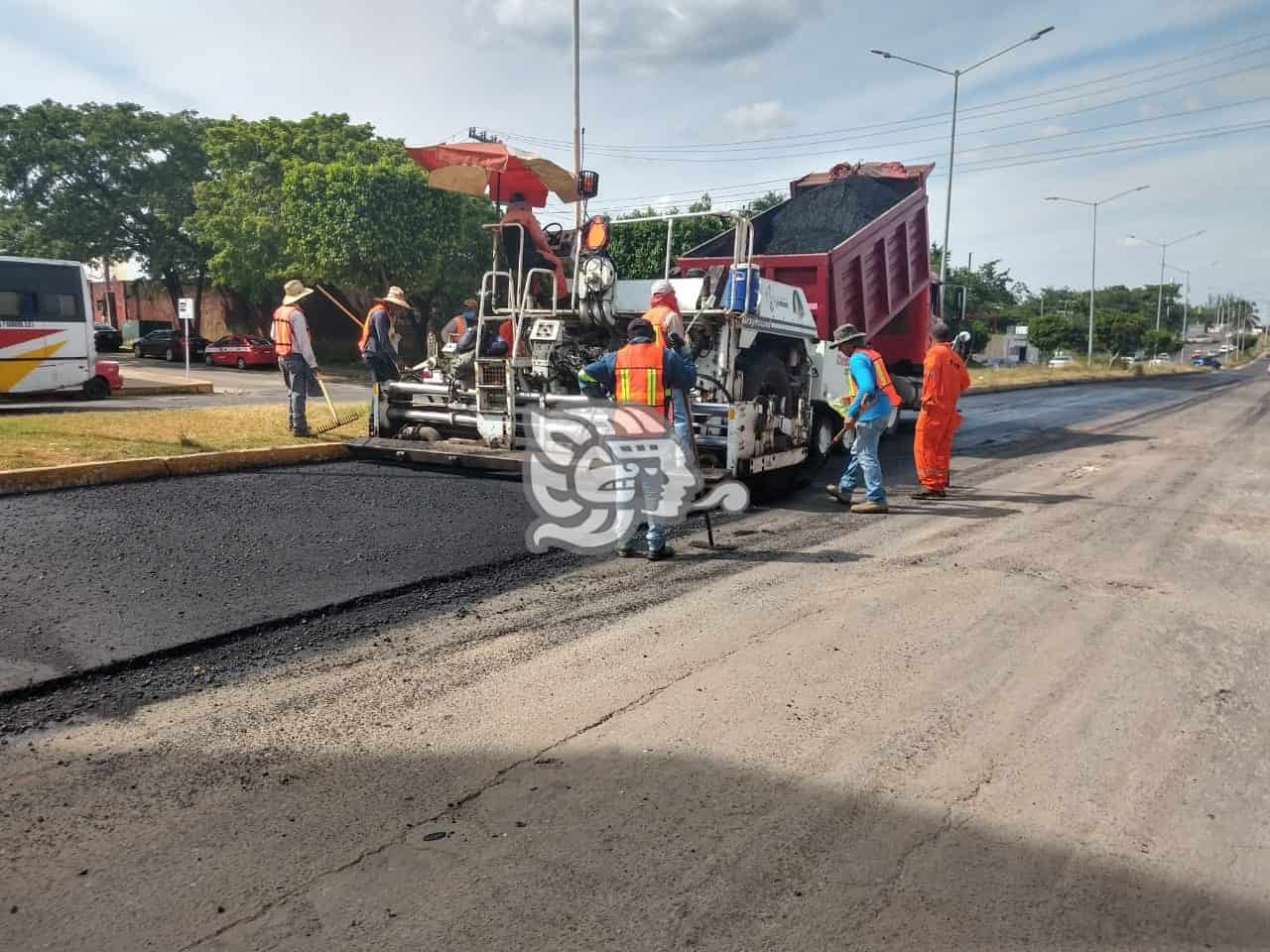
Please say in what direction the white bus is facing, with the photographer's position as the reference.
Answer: facing to the left of the viewer

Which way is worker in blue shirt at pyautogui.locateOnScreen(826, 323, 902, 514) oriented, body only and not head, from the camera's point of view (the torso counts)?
to the viewer's left

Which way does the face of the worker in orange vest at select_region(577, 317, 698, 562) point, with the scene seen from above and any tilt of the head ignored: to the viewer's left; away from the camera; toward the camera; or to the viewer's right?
away from the camera

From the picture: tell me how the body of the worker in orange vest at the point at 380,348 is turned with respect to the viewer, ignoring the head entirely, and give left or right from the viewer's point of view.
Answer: facing to the right of the viewer

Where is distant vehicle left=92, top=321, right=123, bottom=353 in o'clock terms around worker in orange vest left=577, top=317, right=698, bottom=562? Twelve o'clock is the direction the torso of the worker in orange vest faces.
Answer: The distant vehicle is roughly at 11 o'clock from the worker in orange vest.

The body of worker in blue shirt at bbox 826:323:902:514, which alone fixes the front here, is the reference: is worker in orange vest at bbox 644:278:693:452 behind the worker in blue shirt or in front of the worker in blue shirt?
in front

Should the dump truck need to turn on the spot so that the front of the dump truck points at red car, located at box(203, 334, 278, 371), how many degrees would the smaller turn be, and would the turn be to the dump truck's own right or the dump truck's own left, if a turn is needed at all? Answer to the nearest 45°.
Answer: approximately 90° to the dump truck's own left

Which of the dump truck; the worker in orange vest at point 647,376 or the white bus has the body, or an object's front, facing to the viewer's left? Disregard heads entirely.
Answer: the white bus

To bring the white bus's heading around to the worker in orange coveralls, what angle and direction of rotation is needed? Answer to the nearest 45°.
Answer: approximately 135° to its left

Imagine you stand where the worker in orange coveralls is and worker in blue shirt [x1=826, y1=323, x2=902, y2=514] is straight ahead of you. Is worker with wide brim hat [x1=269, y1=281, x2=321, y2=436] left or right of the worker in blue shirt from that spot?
right

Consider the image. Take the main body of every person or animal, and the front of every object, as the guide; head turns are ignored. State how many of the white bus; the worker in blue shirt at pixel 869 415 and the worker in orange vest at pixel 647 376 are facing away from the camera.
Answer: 1

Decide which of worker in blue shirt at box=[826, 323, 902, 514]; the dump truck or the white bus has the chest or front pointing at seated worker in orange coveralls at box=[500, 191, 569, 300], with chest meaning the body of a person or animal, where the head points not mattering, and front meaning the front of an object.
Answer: the worker in blue shirt

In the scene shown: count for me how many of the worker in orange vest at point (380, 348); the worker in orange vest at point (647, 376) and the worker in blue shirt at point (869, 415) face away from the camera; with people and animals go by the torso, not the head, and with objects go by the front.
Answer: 1

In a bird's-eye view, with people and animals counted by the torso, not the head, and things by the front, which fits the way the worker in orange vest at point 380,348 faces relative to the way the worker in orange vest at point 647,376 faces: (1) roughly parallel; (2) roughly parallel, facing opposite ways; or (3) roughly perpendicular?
roughly perpendicular

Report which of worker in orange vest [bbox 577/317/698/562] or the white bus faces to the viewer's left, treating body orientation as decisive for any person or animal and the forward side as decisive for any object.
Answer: the white bus

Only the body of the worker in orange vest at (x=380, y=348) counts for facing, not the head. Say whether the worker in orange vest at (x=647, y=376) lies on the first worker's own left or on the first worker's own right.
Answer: on the first worker's own right

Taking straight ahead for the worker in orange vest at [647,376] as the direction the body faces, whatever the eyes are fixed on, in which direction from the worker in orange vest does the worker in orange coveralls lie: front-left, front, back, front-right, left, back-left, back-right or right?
front-right

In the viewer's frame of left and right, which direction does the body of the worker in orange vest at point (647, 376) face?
facing away from the viewer
